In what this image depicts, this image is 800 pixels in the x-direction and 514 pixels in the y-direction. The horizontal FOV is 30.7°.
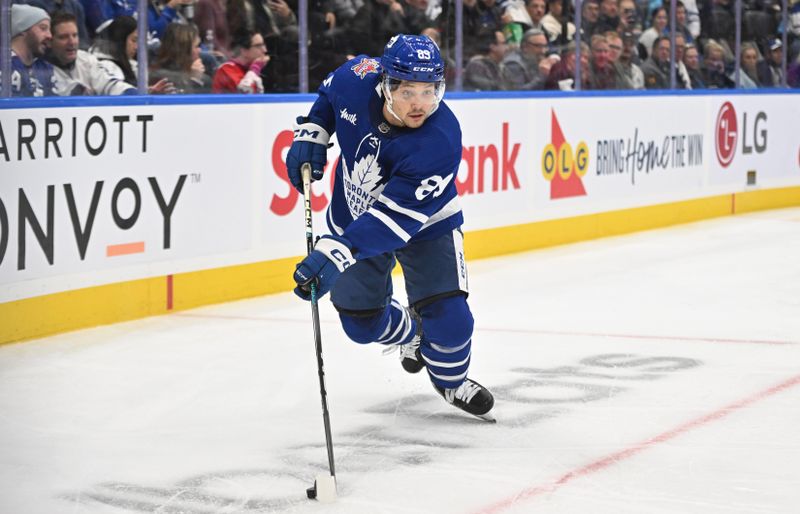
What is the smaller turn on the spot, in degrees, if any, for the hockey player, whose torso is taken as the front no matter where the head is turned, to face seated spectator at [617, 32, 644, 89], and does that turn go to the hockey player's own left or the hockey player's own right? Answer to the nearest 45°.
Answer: approximately 135° to the hockey player's own right

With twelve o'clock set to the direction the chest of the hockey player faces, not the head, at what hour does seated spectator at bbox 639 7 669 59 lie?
The seated spectator is roughly at 5 o'clock from the hockey player.

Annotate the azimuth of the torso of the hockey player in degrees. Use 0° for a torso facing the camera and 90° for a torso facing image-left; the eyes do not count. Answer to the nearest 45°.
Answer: approximately 45°

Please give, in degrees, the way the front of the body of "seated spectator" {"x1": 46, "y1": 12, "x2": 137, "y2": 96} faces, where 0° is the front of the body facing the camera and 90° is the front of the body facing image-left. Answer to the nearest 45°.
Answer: approximately 315°

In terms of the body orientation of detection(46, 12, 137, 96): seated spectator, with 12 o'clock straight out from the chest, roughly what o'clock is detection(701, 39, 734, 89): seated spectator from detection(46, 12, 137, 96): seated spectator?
detection(701, 39, 734, 89): seated spectator is roughly at 9 o'clock from detection(46, 12, 137, 96): seated spectator.

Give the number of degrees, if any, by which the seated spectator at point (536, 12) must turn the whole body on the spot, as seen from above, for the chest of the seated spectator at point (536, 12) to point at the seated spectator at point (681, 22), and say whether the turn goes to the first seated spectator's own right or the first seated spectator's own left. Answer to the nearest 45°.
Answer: approximately 90° to the first seated spectator's own left

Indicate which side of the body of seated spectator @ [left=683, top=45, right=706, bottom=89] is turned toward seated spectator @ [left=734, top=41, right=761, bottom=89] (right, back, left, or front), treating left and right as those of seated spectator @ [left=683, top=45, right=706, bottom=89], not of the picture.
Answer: left

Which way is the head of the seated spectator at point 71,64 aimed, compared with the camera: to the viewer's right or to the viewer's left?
to the viewer's right
